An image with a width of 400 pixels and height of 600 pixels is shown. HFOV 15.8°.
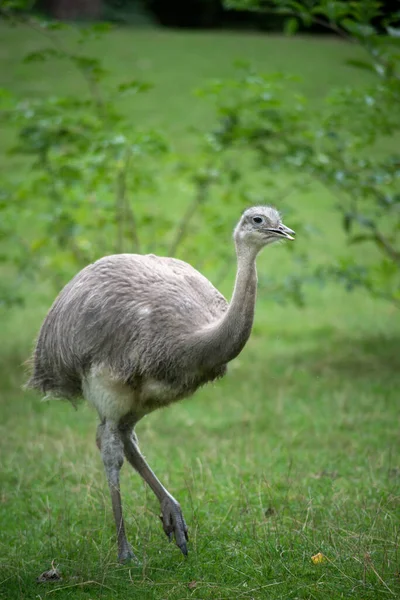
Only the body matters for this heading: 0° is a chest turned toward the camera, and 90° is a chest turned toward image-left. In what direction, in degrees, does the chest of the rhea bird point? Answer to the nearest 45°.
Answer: approximately 270°
